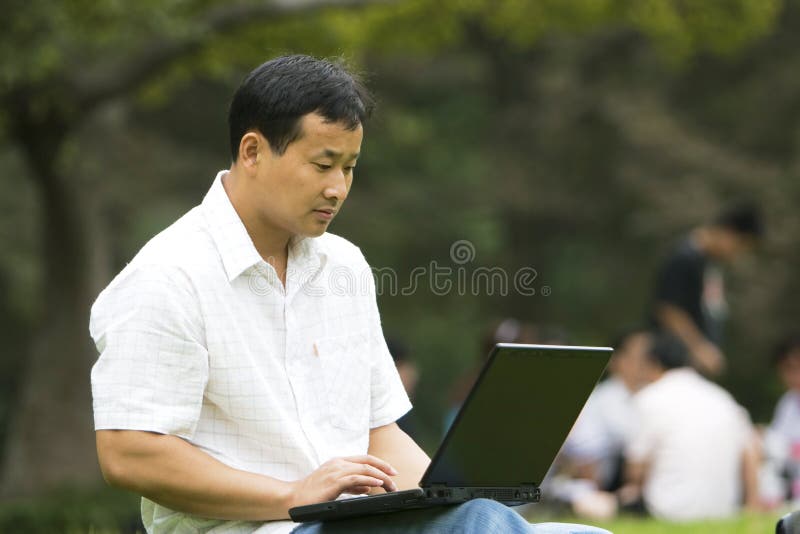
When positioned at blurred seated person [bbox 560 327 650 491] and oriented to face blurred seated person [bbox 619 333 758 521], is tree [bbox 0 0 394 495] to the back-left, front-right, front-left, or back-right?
back-right

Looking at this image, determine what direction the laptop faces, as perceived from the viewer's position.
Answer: facing away from the viewer and to the left of the viewer

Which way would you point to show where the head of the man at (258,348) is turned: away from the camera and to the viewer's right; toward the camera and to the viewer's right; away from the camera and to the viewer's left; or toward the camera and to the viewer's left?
toward the camera and to the viewer's right

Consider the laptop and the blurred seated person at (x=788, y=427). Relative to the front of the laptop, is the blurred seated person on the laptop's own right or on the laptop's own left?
on the laptop's own right

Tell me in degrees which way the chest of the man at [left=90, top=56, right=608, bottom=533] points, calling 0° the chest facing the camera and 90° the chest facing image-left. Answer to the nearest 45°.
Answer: approximately 315°

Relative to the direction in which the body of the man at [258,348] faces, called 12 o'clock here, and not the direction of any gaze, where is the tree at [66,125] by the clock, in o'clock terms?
The tree is roughly at 7 o'clock from the man.
